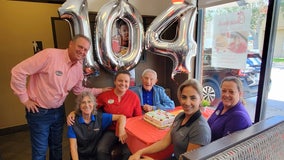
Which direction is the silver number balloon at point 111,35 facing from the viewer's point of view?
toward the camera

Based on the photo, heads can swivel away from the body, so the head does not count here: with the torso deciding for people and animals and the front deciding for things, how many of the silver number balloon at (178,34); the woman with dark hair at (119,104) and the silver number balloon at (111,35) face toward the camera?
3

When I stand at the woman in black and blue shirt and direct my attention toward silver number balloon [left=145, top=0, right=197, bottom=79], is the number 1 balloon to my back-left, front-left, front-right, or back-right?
front-left

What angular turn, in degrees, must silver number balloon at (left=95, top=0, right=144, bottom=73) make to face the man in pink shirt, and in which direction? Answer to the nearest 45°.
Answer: approximately 45° to its right

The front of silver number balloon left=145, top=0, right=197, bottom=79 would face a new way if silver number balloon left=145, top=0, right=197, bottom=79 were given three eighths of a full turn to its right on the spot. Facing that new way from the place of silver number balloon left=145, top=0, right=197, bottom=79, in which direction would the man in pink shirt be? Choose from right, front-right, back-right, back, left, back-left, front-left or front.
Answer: left

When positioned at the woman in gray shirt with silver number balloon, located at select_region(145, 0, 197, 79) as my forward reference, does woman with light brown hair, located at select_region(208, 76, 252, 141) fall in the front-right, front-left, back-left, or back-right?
front-right

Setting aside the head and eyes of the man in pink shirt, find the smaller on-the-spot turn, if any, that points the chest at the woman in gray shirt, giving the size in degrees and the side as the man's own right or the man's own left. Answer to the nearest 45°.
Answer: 0° — they already face them

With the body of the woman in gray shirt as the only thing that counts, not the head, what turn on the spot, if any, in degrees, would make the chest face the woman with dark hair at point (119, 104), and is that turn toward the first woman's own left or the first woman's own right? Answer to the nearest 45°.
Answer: approximately 90° to the first woman's own right

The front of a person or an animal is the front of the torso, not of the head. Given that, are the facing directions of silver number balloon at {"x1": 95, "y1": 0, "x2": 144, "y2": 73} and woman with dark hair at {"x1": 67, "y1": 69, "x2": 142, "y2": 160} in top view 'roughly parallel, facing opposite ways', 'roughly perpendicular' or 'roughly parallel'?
roughly parallel
